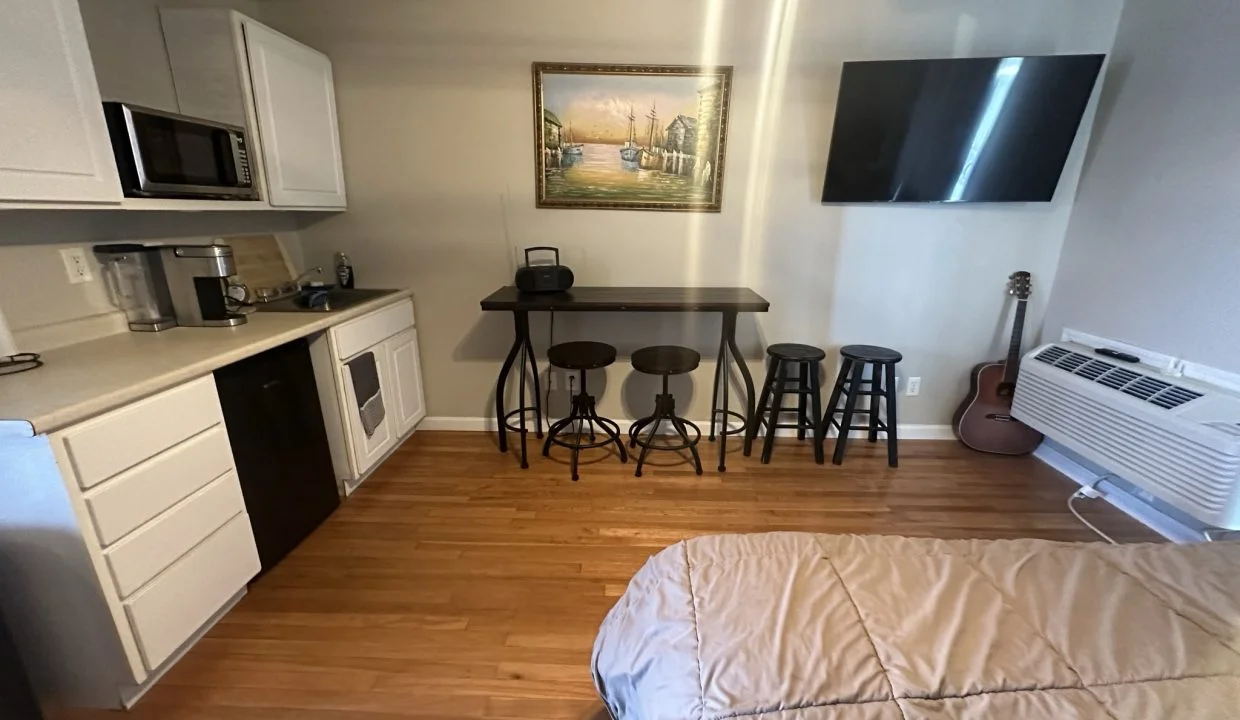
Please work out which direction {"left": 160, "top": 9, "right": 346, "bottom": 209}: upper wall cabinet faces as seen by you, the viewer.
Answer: facing the viewer and to the right of the viewer

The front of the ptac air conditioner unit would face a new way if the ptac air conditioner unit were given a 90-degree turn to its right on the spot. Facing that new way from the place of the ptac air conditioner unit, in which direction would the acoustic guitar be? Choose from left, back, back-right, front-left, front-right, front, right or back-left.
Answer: front

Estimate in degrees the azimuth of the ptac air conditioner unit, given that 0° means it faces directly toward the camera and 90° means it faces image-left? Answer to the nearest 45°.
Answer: approximately 45°

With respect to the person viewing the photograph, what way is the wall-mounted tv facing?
facing the viewer

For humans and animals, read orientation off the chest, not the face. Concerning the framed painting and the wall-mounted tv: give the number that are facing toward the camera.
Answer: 2

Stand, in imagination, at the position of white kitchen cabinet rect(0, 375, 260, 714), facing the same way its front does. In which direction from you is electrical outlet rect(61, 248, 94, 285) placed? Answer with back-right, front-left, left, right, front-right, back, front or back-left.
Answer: back-left

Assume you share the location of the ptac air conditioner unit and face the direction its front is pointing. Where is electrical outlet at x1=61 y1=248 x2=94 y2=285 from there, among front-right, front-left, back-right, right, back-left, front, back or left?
front

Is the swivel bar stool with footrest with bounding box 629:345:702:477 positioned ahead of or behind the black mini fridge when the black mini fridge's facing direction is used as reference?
ahead

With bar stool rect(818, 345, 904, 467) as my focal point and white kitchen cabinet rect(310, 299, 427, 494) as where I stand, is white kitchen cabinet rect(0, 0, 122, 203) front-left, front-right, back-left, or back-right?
back-right

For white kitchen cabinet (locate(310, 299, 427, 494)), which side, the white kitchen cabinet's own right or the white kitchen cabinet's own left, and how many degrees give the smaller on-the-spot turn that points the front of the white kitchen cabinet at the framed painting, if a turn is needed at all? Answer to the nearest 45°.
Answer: approximately 45° to the white kitchen cabinet's own left

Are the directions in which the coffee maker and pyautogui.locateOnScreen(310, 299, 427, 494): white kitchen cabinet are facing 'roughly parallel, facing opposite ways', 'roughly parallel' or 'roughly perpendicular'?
roughly parallel

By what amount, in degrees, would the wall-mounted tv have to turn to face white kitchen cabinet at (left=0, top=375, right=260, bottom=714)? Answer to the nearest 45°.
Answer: approximately 45° to its right

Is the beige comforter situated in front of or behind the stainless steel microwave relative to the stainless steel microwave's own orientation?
in front

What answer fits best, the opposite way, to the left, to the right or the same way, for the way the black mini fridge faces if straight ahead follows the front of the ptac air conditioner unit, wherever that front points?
the opposite way

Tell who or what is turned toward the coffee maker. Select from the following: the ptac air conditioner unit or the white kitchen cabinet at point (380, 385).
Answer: the ptac air conditioner unit

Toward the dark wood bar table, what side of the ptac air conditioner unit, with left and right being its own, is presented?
front

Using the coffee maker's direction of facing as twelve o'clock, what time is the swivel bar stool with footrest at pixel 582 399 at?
The swivel bar stool with footrest is roughly at 11 o'clock from the coffee maker.

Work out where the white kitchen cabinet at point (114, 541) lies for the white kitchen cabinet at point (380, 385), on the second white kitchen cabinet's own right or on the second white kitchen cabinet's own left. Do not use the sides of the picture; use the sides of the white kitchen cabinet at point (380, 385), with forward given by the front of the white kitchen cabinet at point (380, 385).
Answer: on the second white kitchen cabinet's own right

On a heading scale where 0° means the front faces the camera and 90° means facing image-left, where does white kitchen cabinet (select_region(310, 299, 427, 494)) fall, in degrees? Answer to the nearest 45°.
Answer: approximately 315°

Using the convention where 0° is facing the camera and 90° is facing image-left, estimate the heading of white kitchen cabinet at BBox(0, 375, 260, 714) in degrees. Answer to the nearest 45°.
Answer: approximately 315°
